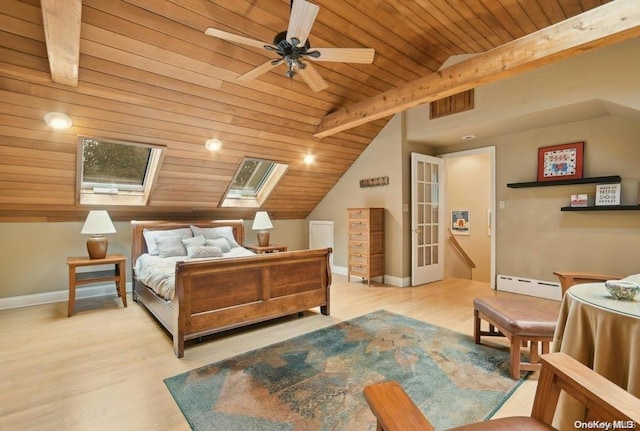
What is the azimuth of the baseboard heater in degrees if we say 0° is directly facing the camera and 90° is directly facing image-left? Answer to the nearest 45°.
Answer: approximately 45°

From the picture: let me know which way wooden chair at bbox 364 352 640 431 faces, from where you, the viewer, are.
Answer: facing away from the viewer and to the left of the viewer

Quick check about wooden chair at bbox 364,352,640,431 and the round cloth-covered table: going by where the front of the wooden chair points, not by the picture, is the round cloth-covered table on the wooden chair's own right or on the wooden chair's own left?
on the wooden chair's own right

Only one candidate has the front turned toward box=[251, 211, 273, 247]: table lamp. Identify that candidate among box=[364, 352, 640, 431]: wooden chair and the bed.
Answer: the wooden chair
